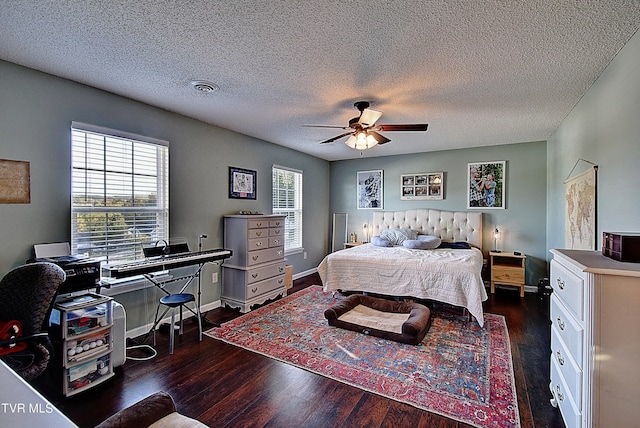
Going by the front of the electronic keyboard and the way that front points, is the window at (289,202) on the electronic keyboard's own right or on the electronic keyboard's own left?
on the electronic keyboard's own left

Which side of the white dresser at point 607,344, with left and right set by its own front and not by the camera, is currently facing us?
left

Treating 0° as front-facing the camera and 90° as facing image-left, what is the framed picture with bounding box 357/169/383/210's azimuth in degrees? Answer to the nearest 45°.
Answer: approximately 0°

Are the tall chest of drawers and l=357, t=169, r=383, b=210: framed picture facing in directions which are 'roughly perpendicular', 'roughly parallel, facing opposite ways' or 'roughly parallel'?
roughly perpendicular

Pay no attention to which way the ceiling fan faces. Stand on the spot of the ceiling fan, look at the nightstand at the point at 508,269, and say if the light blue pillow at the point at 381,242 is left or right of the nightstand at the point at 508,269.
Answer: left

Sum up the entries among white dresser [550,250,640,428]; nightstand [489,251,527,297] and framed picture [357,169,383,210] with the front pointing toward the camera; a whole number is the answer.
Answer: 2

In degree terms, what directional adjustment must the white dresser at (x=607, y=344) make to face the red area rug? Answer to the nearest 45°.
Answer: approximately 45° to its right

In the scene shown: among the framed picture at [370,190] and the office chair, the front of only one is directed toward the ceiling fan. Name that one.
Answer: the framed picture

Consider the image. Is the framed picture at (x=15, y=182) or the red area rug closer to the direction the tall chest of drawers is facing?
the red area rug

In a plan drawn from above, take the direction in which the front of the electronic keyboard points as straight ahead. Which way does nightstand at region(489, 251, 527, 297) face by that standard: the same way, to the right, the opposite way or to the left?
to the right

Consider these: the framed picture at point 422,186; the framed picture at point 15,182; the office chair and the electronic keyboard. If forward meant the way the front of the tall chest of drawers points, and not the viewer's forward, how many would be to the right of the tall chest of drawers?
3

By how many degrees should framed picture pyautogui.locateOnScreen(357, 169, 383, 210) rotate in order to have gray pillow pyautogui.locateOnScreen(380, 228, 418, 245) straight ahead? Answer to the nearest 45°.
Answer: approximately 45° to its left
